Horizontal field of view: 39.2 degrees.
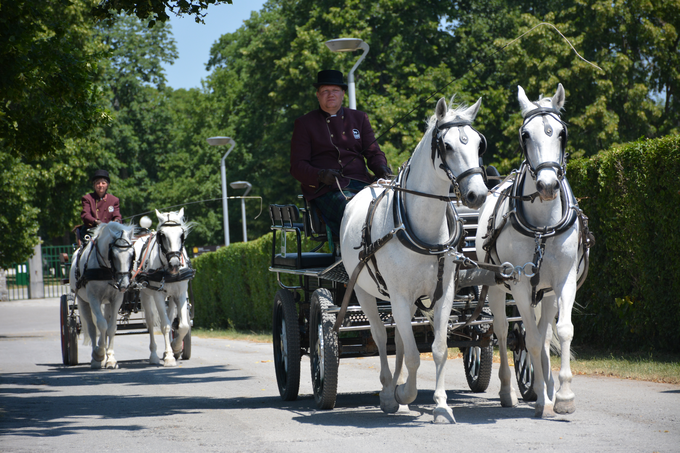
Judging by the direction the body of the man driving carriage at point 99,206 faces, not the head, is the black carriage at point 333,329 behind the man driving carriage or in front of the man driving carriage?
in front

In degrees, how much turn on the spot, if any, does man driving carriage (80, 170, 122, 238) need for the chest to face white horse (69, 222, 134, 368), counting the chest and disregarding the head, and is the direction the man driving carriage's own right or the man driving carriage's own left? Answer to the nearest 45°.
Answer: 0° — they already face it

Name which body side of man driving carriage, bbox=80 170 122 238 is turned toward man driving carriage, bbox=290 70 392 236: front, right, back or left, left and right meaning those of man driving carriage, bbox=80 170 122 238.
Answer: front

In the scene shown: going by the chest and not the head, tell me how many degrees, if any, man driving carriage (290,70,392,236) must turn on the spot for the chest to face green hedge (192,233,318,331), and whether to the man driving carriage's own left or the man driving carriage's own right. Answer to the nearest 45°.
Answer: approximately 180°

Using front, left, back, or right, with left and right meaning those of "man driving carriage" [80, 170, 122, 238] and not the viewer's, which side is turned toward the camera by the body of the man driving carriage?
front

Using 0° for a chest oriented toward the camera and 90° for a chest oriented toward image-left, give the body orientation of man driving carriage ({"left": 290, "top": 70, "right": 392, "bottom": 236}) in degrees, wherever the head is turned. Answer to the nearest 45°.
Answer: approximately 0°

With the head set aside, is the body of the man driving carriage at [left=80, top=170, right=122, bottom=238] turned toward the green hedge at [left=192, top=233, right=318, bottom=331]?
no

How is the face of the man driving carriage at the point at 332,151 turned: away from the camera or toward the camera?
toward the camera

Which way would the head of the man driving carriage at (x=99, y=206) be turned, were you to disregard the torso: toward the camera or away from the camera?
toward the camera

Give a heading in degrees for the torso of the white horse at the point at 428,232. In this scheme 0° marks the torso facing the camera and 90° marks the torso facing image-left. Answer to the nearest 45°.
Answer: approximately 315°

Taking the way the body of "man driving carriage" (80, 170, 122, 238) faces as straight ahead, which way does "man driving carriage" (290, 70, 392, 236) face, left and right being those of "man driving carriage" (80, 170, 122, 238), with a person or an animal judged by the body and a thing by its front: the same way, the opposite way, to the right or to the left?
the same way

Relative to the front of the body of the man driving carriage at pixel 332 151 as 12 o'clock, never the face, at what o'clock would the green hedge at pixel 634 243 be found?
The green hedge is roughly at 8 o'clock from the man driving carriage.

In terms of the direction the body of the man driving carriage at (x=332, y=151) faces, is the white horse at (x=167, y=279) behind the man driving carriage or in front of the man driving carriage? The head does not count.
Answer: behind

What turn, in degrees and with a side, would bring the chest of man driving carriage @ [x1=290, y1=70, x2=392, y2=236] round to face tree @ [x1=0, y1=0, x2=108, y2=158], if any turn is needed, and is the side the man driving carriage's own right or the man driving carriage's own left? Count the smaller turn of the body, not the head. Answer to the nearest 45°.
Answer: approximately 135° to the man driving carriage's own right

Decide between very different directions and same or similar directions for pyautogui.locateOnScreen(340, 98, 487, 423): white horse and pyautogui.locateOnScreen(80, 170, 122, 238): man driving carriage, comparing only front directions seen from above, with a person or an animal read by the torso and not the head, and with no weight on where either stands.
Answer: same or similar directions

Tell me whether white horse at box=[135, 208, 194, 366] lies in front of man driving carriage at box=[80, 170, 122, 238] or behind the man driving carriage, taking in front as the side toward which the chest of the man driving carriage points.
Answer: in front
